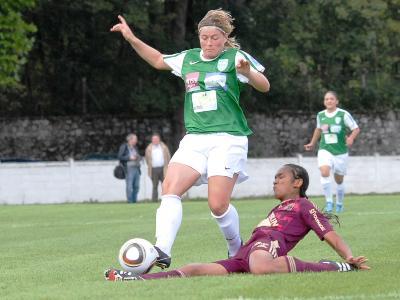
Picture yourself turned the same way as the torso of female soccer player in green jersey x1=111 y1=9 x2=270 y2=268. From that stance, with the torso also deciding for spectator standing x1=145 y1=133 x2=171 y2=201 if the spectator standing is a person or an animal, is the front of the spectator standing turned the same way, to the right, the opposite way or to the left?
the same way

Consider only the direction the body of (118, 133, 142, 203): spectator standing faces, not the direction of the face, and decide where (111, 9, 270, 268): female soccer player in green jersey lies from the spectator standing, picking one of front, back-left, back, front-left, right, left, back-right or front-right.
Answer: front-right

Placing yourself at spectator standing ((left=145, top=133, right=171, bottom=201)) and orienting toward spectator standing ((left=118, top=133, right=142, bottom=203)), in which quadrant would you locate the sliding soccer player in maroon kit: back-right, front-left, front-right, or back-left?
back-left

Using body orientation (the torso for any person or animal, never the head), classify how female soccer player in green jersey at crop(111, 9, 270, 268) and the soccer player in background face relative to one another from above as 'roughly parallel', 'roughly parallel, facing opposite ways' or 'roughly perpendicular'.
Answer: roughly parallel

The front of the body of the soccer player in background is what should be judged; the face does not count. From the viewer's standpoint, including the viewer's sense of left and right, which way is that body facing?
facing the viewer

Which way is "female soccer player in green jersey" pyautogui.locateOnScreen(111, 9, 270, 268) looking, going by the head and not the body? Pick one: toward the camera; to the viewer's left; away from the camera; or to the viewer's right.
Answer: toward the camera

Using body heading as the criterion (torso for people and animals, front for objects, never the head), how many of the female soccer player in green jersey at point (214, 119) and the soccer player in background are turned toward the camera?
2

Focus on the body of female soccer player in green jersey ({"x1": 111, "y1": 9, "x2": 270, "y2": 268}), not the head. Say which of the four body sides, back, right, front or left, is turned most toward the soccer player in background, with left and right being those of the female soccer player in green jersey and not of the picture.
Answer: back

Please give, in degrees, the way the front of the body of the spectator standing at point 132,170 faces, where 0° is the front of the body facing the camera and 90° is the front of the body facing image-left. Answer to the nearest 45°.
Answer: approximately 315°

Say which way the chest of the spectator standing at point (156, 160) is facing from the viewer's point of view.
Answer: toward the camera

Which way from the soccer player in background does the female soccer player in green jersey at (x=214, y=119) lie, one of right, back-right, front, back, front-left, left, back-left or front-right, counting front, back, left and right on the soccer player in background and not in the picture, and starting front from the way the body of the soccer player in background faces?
front

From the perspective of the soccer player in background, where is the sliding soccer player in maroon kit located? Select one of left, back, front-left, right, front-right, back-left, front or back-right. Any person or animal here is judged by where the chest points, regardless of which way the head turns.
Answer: front
